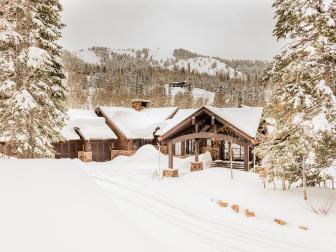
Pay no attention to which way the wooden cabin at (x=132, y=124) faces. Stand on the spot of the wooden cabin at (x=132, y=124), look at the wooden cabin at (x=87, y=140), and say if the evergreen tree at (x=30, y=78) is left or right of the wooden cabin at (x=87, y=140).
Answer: left

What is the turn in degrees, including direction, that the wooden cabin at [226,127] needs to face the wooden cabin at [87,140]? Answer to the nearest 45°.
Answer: approximately 135° to its right

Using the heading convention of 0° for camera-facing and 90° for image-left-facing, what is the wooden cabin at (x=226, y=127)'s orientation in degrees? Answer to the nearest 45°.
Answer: approximately 0°

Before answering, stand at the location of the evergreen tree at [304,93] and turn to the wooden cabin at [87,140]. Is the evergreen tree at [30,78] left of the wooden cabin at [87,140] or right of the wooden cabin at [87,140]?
left

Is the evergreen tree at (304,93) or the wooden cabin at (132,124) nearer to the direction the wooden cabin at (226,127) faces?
the evergreen tree

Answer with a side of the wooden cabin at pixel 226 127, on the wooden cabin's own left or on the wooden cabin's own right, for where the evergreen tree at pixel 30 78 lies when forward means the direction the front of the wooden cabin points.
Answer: on the wooden cabin's own right
